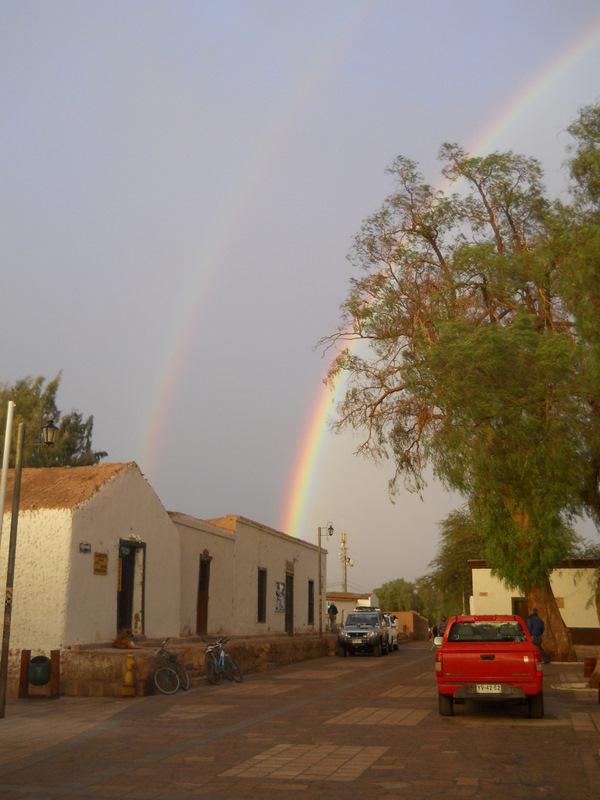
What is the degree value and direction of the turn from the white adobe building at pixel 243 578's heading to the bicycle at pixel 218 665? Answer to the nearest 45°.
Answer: approximately 45° to its right

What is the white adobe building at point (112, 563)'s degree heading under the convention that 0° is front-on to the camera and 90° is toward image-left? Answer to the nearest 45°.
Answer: approximately 315°

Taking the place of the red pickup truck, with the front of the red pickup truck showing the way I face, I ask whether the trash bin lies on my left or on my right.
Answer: on my left

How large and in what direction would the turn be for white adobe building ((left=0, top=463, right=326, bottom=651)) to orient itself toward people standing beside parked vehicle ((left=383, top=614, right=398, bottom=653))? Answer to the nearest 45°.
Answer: approximately 90° to its left

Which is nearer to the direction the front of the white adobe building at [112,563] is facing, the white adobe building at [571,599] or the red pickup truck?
the red pickup truck

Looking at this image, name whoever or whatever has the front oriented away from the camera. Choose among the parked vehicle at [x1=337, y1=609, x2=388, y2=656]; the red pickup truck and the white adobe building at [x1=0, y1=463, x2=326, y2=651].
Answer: the red pickup truck

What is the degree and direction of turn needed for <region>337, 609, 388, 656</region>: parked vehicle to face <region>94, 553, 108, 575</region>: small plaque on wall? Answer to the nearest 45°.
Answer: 0° — it already faces it

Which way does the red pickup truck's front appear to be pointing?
away from the camera

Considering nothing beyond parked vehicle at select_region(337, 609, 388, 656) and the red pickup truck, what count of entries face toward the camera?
1
